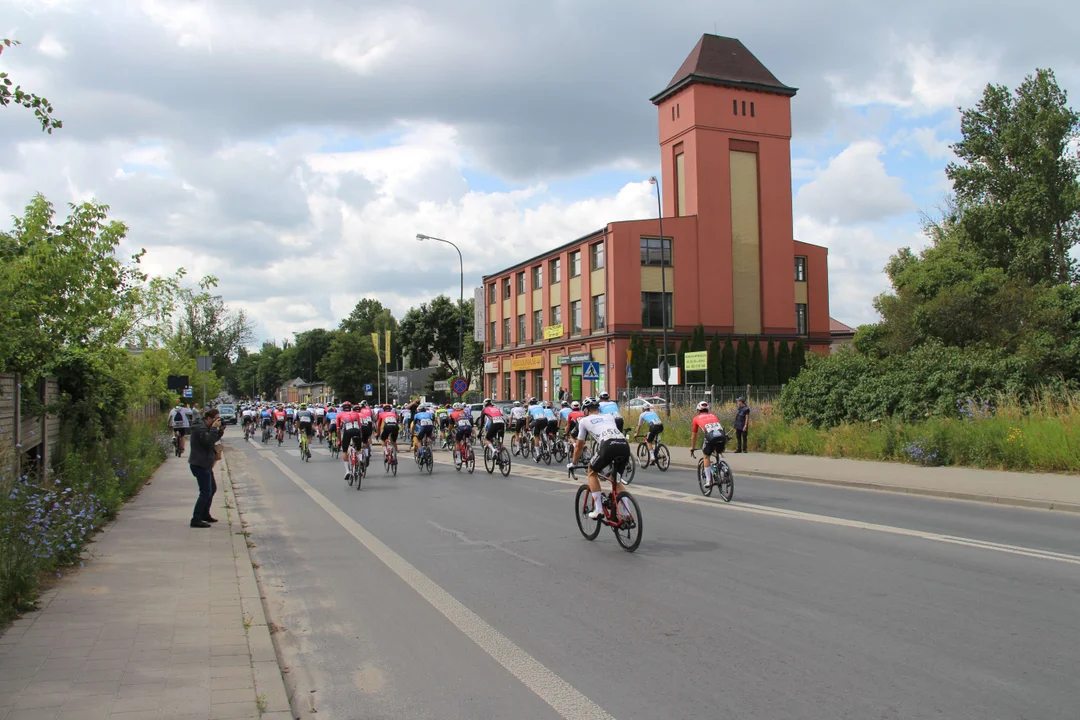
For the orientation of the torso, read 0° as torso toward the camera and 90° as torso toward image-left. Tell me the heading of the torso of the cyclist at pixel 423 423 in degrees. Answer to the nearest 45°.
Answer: approximately 180°

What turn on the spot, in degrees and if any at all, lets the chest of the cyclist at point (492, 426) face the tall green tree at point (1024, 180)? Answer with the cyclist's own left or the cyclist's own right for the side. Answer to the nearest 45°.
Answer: approximately 90° to the cyclist's own right

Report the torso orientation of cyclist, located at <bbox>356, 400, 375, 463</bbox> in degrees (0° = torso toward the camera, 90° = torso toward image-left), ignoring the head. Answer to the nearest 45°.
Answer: approximately 180°

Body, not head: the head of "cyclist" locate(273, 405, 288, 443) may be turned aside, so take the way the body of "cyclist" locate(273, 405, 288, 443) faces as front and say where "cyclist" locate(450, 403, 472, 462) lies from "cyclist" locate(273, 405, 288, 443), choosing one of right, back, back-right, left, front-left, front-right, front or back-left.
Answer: back

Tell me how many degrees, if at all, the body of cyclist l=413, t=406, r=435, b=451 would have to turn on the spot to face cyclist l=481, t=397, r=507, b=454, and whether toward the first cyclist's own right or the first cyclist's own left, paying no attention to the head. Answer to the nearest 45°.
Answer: approximately 90° to the first cyclist's own right

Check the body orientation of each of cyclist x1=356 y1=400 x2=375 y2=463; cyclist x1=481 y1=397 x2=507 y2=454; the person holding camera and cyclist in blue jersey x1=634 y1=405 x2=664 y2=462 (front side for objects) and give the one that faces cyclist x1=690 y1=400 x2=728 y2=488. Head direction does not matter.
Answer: the person holding camera

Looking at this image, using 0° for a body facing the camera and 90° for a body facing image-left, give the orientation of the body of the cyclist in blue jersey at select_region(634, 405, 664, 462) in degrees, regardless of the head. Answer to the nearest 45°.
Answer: approximately 135°

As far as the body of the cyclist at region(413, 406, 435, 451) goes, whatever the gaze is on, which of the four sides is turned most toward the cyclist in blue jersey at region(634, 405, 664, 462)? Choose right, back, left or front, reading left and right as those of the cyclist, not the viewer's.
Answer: right

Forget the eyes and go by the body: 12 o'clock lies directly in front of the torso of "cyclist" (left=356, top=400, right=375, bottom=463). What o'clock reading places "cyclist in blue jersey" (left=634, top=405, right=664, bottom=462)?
The cyclist in blue jersey is roughly at 3 o'clock from the cyclist.

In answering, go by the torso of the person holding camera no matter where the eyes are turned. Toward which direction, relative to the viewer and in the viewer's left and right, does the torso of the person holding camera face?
facing to the right of the viewer

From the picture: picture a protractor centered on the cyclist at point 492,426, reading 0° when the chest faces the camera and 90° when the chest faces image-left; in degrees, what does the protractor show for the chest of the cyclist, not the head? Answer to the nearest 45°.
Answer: approximately 135°
